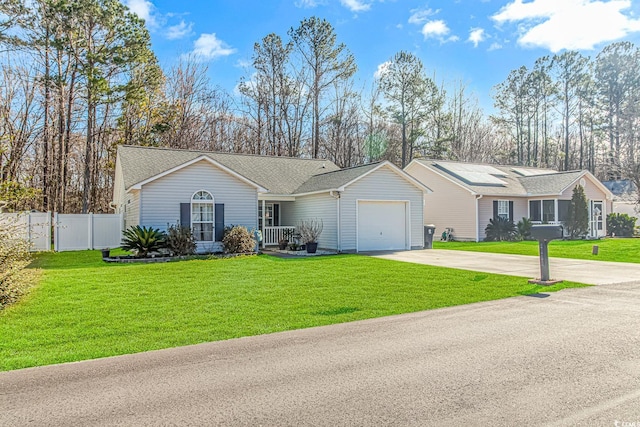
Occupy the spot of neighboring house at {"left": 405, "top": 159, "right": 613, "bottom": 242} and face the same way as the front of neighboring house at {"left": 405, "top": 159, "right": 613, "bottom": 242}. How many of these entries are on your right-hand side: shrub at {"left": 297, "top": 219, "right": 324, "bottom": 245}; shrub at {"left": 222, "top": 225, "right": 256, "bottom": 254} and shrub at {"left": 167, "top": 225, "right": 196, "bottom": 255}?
3

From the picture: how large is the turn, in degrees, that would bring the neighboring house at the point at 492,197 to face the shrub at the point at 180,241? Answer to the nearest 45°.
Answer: approximately 90° to its right

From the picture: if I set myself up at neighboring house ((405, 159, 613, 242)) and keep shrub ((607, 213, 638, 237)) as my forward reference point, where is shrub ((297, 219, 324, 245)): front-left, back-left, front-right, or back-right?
back-right

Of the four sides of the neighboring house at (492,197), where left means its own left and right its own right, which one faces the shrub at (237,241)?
right

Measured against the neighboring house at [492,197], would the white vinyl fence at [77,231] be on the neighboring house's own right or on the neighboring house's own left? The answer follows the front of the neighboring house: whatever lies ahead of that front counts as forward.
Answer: on the neighboring house's own right

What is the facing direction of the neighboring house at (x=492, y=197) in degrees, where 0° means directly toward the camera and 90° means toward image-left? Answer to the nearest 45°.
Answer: approximately 315°

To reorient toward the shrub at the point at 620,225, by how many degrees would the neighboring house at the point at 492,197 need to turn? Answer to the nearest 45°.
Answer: approximately 90° to its left

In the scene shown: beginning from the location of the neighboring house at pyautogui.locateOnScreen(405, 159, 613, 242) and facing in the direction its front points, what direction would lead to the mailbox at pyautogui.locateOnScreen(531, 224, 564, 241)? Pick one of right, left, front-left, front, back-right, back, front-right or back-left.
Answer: front-right

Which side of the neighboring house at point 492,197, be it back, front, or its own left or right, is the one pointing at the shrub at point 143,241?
right

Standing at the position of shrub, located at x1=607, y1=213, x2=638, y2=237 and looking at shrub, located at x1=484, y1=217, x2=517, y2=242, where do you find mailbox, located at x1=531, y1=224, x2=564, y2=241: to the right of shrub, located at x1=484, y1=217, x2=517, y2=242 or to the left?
left

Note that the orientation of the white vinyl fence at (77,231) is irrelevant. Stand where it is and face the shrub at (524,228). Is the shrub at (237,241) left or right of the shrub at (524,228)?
right

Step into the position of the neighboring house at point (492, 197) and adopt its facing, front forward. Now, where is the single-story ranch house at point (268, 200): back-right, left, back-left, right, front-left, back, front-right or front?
right

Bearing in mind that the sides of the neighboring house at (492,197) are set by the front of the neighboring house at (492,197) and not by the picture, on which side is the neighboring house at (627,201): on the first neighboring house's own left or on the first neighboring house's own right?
on the first neighboring house's own left
